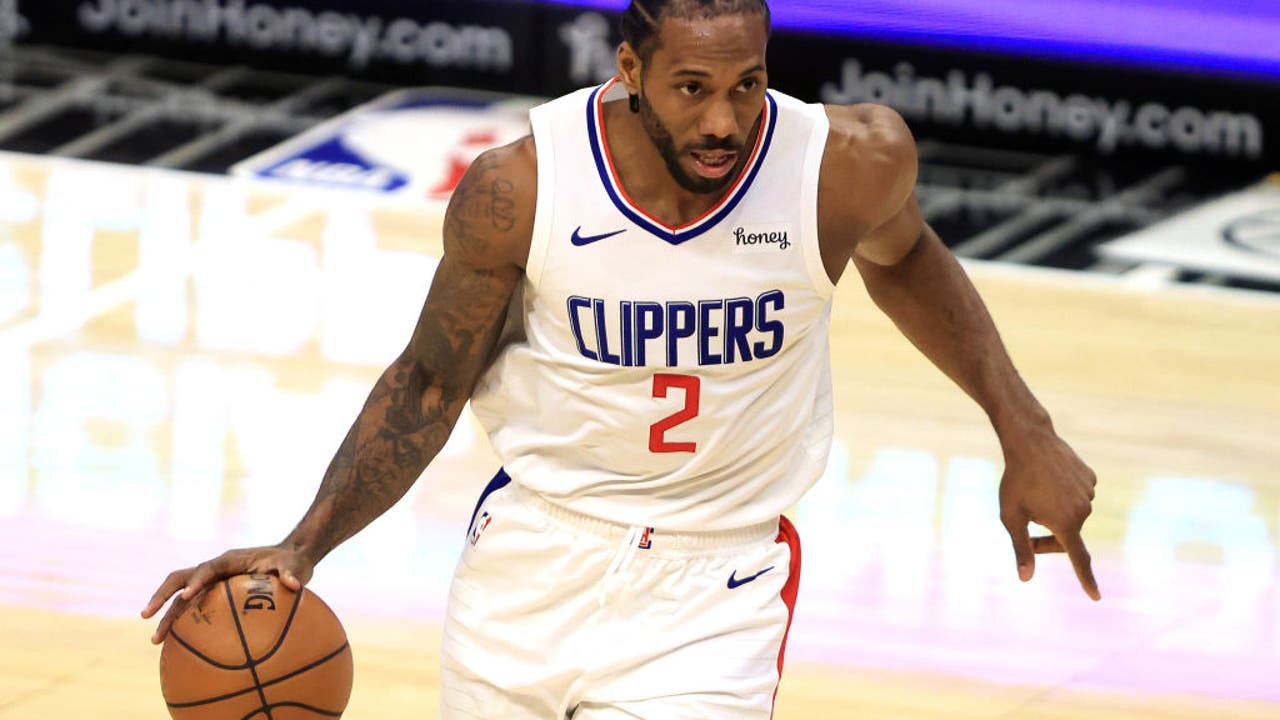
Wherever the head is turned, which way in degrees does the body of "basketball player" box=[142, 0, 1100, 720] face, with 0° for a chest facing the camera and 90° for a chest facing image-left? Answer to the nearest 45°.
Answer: approximately 0°

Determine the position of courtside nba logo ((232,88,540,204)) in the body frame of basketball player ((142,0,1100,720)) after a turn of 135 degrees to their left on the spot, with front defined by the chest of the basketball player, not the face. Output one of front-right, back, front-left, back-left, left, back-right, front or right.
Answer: front-left

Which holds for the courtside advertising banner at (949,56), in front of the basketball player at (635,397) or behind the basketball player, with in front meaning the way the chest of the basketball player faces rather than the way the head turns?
behind
